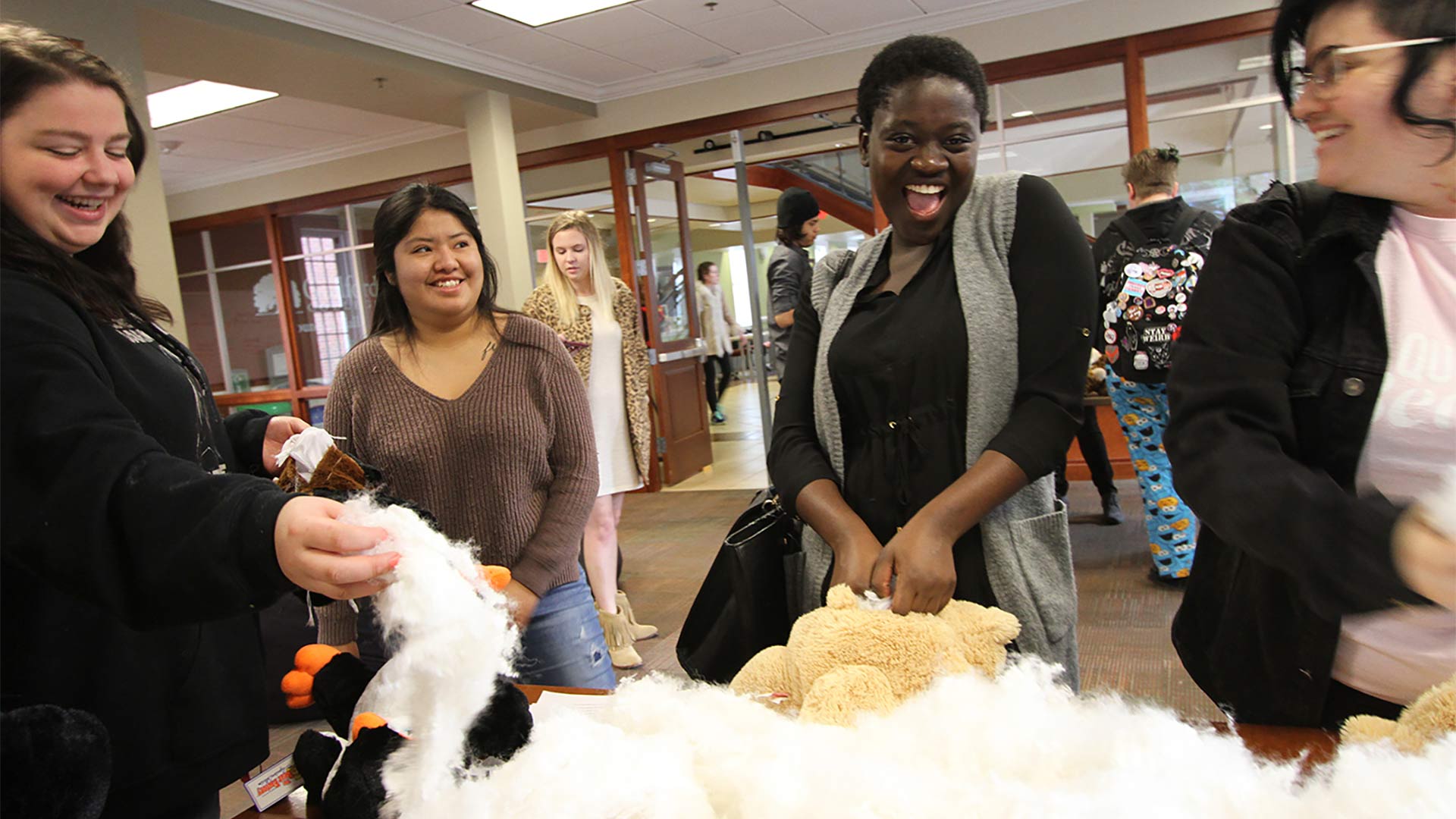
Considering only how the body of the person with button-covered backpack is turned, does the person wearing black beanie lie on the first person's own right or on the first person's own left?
on the first person's own left

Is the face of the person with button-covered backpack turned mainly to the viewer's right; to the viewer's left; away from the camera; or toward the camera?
away from the camera

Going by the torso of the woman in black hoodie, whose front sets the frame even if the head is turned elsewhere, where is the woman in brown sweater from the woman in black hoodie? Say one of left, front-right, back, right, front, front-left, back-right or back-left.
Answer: left

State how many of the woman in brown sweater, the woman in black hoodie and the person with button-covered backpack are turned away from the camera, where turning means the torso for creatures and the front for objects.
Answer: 1

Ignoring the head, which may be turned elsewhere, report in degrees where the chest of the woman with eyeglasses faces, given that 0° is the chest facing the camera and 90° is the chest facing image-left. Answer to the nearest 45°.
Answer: approximately 0°

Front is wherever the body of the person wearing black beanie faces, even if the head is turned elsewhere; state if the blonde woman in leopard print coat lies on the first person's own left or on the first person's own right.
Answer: on the first person's own right

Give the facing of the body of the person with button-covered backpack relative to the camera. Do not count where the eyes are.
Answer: away from the camera

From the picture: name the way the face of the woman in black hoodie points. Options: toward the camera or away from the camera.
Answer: toward the camera

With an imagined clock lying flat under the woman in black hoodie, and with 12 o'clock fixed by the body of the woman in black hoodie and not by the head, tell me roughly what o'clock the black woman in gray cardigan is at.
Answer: The black woman in gray cardigan is roughly at 11 o'clock from the woman in black hoodie.

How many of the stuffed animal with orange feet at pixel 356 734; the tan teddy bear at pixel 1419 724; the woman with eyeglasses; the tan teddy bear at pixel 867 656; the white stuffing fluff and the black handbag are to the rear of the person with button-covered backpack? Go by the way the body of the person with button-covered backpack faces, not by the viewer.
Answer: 6

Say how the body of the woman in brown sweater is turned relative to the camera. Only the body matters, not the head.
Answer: toward the camera

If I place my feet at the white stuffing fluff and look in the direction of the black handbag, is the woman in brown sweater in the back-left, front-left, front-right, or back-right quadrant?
front-left

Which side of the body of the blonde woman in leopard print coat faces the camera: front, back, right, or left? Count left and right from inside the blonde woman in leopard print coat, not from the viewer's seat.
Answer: front

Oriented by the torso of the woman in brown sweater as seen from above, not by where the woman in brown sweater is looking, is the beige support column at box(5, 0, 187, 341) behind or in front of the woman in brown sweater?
behind

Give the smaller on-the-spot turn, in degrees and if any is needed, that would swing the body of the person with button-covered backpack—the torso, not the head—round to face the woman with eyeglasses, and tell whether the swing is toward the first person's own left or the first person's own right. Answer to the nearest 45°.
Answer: approximately 180°
